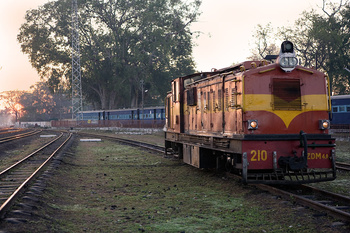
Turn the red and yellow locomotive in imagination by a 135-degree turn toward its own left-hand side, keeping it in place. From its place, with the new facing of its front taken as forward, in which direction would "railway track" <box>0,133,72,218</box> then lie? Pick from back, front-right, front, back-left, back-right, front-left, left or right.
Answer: left

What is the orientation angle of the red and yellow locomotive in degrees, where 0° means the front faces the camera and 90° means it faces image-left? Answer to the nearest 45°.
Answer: approximately 315°

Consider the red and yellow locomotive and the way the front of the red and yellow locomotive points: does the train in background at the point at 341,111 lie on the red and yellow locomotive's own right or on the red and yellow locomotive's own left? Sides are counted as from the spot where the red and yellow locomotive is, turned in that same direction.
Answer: on the red and yellow locomotive's own left
